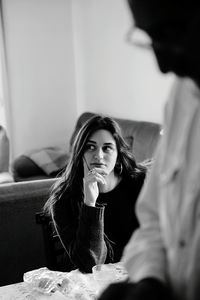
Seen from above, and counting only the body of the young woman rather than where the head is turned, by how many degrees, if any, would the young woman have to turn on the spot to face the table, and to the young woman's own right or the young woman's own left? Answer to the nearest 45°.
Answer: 0° — they already face it

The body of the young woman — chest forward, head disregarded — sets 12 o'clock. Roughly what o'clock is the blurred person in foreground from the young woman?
The blurred person in foreground is roughly at 12 o'clock from the young woman.

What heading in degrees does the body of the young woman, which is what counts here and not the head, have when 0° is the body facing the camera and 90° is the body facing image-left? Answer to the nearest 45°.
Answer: approximately 0°
